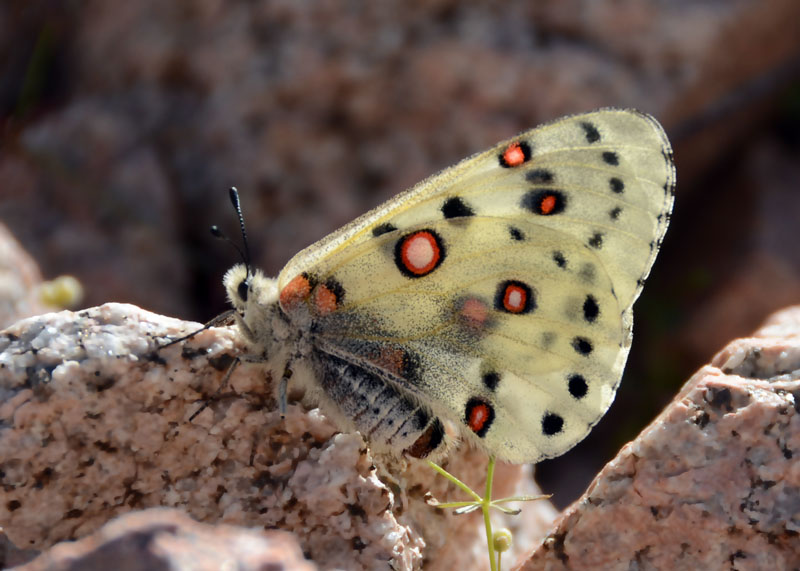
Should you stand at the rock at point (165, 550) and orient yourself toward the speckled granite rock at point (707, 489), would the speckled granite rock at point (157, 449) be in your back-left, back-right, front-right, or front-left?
front-left

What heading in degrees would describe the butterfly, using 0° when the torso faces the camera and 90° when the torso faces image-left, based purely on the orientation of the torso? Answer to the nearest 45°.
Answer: approximately 90°

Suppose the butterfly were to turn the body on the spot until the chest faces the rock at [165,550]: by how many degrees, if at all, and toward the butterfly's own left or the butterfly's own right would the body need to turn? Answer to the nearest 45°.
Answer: approximately 45° to the butterfly's own left
